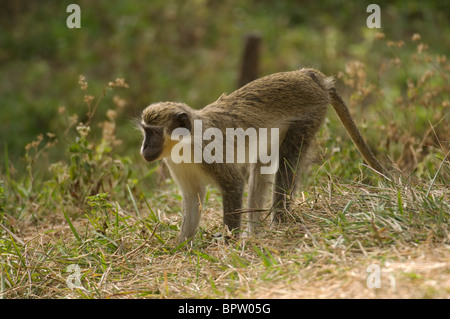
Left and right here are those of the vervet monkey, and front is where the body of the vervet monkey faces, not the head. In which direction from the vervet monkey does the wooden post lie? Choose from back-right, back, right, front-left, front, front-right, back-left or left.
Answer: right

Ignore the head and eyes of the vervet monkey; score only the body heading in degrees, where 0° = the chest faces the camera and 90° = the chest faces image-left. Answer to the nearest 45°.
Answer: approximately 90°
